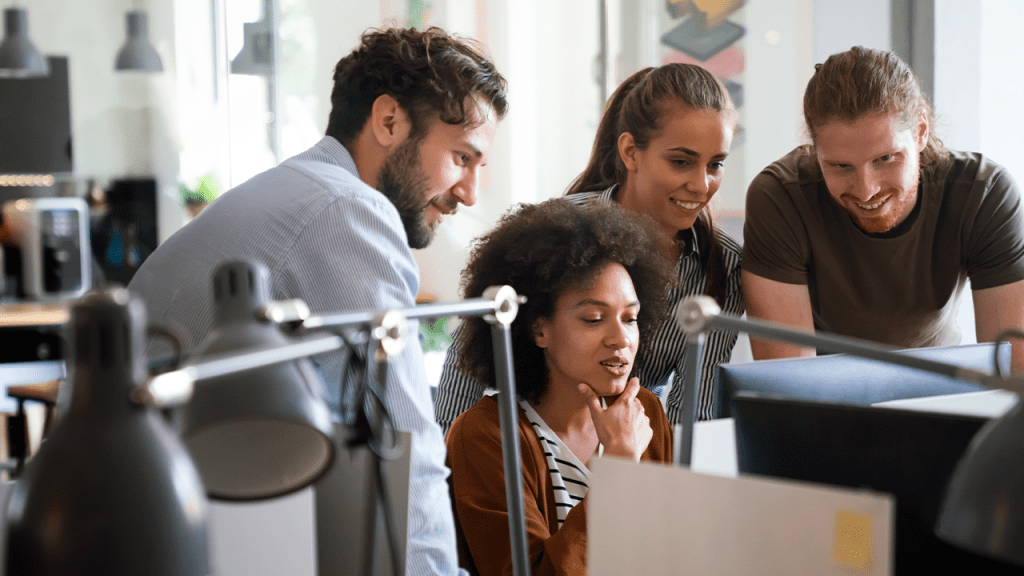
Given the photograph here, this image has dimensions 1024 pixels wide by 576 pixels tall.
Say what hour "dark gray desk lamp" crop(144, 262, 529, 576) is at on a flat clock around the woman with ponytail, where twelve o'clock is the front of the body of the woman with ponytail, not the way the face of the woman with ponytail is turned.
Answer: The dark gray desk lamp is roughly at 2 o'clock from the woman with ponytail.

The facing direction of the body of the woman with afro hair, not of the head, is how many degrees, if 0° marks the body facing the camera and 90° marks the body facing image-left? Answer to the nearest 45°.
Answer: approximately 315°

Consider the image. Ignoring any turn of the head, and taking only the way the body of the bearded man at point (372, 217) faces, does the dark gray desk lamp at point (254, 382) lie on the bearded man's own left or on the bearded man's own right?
on the bearded man's own right

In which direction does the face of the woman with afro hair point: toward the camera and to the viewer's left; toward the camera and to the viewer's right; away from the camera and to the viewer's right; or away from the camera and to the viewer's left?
toward the camera and to the viewer's right

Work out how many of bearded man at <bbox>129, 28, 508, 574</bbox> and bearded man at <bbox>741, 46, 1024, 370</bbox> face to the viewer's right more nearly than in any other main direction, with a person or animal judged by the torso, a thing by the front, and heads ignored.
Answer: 1

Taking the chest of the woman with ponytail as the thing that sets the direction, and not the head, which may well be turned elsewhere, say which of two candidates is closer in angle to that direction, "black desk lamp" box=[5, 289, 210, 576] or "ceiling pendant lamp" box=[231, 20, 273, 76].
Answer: the black desk lamp

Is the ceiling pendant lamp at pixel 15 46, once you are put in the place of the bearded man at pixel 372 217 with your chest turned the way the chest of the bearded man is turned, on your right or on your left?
on your left

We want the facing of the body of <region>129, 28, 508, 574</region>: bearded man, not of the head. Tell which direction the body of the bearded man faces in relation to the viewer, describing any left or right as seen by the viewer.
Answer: facing to the right of the viewer
